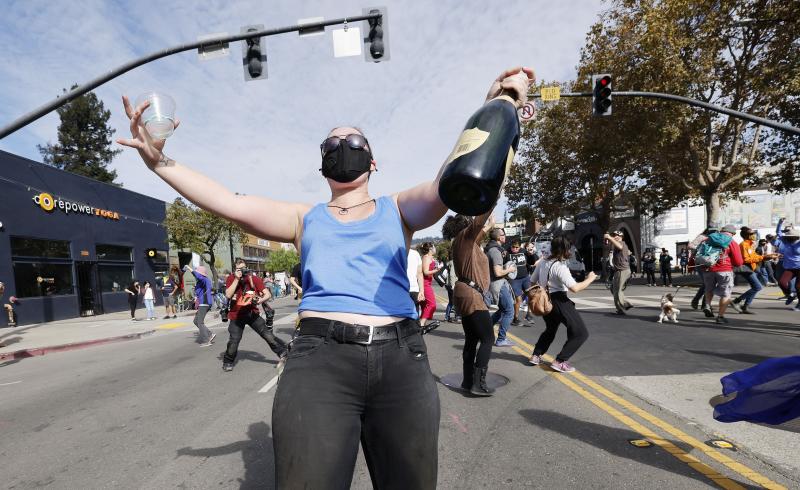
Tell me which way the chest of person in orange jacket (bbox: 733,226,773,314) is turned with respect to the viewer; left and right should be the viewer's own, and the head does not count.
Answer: facing to the right of the viewer

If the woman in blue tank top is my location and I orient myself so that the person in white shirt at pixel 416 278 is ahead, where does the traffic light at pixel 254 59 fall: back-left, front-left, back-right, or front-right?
front-left

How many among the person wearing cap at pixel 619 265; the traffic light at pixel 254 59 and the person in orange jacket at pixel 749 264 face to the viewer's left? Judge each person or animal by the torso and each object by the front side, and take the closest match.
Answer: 1

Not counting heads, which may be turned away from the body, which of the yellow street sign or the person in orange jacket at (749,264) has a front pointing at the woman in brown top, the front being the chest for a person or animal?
the yellow street sign

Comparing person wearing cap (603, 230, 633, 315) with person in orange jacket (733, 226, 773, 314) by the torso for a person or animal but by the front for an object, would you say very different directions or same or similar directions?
very different directions

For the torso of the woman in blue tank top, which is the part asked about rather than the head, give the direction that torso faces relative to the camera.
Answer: toward the camera

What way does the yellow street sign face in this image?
toward the camera

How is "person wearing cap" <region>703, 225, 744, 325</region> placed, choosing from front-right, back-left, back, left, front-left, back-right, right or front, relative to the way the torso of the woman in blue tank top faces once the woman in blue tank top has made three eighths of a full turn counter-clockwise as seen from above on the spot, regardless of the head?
front

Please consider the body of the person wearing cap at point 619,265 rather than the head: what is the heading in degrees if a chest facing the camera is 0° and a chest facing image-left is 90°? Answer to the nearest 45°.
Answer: approximately 90°

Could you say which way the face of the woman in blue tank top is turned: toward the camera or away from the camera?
toward the camera
